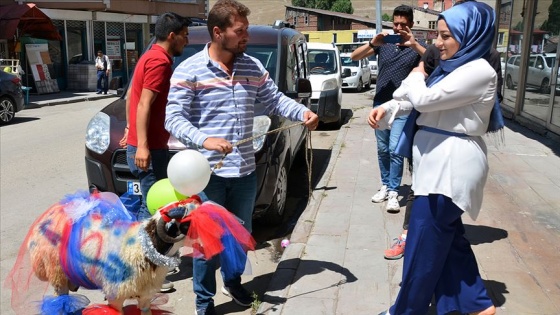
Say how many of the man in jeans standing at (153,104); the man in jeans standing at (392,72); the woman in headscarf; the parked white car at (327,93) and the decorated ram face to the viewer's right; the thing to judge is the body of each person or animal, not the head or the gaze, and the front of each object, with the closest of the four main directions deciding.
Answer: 2

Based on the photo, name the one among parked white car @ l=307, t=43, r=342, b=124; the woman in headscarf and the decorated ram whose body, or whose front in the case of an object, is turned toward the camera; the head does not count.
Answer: the parked white car

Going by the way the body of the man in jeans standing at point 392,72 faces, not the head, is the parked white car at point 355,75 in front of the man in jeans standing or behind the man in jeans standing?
behind

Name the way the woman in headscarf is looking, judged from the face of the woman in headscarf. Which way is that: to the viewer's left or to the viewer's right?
to the viewer's left

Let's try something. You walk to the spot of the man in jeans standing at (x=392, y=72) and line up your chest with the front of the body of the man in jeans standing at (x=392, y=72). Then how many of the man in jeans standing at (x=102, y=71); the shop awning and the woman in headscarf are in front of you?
1

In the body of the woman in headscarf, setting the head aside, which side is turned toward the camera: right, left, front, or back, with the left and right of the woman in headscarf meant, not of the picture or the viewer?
left

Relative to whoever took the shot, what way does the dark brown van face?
facing the viewer and to the left of the viewer

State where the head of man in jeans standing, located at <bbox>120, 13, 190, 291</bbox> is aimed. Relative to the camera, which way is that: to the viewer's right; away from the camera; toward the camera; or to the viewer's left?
to the viewer's right

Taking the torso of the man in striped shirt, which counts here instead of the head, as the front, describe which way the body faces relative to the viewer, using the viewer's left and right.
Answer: facing the viewer and to the right of the viewer

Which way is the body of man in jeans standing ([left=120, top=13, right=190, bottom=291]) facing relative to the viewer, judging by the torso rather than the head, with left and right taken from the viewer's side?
facing to the right of the viewer

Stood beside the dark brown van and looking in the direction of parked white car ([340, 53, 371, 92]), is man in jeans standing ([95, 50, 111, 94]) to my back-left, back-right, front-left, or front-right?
front-left

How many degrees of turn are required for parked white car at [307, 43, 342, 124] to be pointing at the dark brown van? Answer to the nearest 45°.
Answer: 0° — it already faces it

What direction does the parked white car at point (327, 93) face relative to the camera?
toward the camera

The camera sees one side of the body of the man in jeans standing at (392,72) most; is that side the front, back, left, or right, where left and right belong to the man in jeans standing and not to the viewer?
front

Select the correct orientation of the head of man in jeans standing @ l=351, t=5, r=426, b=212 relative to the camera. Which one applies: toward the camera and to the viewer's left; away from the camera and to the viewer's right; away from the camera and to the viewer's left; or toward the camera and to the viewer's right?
toward the camera and to the viewer's left

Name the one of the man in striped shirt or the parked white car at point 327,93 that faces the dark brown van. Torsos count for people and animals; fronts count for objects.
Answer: the parked white car

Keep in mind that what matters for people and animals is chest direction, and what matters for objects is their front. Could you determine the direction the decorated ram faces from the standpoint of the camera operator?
facing to the right of the viewer

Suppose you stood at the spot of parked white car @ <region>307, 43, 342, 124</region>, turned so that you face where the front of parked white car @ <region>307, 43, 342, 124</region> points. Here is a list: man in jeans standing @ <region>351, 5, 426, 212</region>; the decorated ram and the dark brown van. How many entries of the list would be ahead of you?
3
